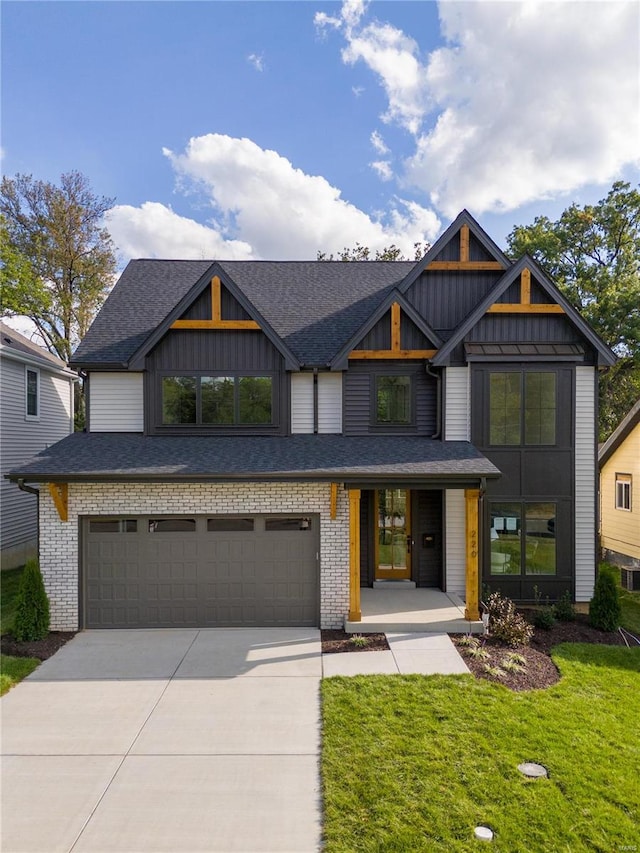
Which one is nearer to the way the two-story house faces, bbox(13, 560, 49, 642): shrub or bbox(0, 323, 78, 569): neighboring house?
the shrub

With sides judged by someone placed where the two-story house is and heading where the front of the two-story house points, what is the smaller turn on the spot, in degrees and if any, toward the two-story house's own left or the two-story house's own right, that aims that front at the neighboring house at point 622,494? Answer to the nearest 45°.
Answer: approximately 135° to the two-story house's own left

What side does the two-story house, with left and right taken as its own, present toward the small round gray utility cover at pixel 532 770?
front

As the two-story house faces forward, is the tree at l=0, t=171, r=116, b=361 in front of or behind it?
behind

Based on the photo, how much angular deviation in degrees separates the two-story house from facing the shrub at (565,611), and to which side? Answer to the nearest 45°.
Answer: approximately 90° to its left

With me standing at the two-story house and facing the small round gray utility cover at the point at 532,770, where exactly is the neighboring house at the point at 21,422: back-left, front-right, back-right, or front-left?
back-right

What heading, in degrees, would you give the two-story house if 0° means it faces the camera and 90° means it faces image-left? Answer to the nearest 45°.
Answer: approximately 0°
